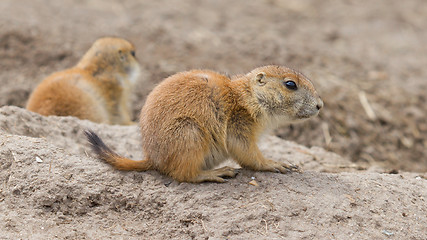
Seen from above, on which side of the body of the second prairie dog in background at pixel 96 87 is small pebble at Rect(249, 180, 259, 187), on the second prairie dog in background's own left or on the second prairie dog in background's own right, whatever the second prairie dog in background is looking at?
on the second prairie dog in background's own right

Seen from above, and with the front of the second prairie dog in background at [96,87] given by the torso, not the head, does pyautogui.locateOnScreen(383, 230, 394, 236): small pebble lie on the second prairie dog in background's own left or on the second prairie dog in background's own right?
on the second prairie dog in background's own right

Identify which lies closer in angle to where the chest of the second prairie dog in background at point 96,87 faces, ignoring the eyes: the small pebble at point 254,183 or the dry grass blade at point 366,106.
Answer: the dry grass blade

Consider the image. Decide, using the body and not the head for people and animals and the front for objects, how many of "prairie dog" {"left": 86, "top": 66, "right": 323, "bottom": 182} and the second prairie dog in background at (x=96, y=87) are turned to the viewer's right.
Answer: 2

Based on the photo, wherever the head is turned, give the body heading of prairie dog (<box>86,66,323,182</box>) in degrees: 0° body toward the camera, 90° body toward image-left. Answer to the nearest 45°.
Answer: approximately 270°

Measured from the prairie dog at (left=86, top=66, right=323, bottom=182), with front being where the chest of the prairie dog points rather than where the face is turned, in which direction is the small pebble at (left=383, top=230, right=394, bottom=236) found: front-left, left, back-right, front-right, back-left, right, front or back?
front-right

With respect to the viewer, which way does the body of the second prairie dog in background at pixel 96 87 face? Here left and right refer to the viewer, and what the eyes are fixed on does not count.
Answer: facing to the right of the viewer

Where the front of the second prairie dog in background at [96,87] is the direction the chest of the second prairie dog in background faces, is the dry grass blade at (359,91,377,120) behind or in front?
in front

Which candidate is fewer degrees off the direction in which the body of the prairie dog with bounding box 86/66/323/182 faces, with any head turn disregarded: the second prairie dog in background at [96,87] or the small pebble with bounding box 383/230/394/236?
the small pebble

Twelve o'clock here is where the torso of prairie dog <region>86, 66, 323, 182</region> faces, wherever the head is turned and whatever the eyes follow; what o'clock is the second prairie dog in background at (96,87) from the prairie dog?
The second prairie dog in background is roughly at 8 o'clock from the prairie dog.
